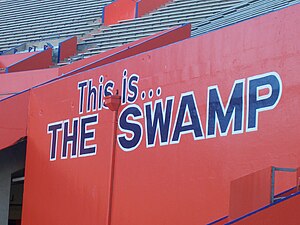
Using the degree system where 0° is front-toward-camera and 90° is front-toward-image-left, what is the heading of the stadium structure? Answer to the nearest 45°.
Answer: approximately 45°
